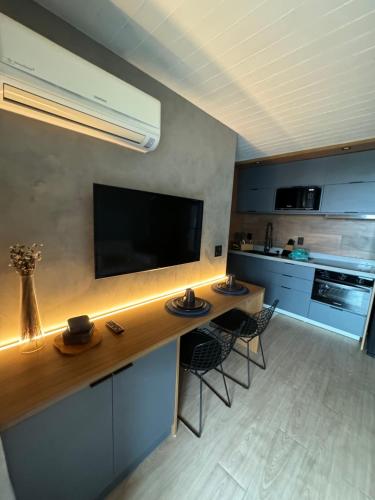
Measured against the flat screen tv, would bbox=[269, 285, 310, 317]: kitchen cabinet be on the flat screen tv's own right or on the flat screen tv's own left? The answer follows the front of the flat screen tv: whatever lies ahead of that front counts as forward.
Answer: on the flat screen tv's own left

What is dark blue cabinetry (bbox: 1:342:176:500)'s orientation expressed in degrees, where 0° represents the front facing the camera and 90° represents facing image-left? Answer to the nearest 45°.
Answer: approximately 315°

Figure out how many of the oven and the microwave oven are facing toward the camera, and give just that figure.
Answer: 2

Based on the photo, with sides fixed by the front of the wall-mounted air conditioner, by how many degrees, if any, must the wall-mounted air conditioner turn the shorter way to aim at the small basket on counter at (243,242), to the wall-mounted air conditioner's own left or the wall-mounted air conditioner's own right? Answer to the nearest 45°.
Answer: approximately 90° to the wall-mounted air conditioner's own left

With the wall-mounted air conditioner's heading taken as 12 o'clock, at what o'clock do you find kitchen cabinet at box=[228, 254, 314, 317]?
The kitchen cabinet is roughly at 10 o'clock from the wall-mounted air conditioner.

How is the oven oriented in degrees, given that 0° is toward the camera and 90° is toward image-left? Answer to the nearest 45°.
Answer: approximately 0°

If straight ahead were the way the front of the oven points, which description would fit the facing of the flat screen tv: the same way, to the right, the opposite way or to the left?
to the left

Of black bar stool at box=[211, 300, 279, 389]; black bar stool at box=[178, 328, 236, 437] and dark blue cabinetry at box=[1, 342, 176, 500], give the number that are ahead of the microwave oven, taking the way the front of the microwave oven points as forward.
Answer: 3

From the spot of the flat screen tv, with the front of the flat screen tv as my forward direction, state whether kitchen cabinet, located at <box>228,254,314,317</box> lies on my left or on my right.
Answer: on my left

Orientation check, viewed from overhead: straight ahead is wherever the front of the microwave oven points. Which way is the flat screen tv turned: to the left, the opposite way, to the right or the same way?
to the left
